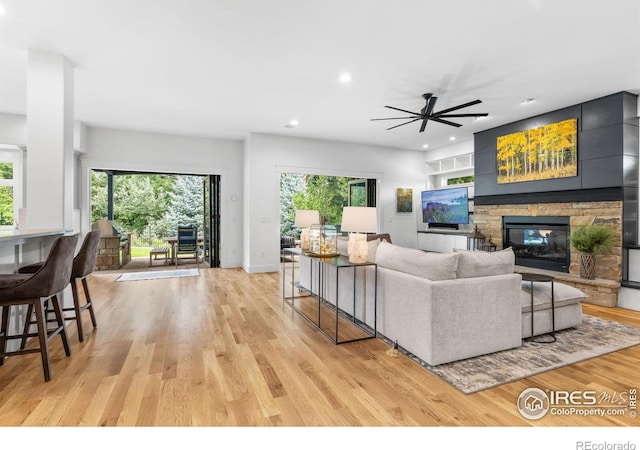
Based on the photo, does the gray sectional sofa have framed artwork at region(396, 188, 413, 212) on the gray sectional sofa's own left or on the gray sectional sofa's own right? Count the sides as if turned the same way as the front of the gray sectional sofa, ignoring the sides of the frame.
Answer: on the gray sectional sofa's own left

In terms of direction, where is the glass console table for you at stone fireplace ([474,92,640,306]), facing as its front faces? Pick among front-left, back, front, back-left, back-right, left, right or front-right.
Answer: front

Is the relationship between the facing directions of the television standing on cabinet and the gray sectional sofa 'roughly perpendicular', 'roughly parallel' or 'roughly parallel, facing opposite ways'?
roughly parallel, facing opposite ways

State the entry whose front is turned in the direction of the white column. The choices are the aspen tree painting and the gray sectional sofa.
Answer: the aspen tree painting

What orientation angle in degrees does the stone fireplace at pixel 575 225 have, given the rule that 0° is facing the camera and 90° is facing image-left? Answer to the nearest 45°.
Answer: approximately 45°

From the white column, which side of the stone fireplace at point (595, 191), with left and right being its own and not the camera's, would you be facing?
front

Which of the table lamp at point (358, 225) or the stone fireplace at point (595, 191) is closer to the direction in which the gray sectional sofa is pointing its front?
the stone fireplace

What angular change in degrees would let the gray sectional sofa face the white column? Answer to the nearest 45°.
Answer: approximately 135° to its left

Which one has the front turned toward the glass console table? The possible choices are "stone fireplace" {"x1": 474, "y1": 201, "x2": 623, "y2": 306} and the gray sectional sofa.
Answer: the stone fireplace

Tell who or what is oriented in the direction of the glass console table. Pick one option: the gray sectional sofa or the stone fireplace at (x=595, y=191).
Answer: the stone fireplace

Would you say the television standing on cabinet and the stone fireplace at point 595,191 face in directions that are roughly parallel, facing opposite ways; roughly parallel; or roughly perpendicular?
roughly parallel

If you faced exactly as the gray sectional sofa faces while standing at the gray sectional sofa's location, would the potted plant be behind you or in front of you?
in front

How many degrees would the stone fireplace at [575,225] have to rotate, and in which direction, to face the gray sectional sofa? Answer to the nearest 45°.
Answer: approximately 45° to its left

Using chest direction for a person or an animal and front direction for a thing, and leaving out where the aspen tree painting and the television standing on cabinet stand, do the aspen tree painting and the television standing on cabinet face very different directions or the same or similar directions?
same or similar directions

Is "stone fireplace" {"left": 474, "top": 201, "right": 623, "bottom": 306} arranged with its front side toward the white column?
yes

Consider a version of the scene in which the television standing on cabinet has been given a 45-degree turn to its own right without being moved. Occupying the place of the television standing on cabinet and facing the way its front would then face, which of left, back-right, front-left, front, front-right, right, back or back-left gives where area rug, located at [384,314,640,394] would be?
left

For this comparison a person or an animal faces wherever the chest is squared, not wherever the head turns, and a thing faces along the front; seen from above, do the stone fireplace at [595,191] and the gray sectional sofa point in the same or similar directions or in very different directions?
very different directions

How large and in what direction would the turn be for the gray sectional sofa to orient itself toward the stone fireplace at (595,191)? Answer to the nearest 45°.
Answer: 0° — it already faces it

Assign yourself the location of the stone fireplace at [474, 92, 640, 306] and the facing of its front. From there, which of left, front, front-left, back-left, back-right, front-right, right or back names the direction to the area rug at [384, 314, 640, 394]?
front-left

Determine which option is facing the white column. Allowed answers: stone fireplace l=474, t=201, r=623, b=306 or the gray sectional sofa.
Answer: the stone fireplace

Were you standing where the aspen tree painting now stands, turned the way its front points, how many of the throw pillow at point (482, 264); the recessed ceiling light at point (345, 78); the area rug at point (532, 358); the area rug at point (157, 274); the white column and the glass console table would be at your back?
0

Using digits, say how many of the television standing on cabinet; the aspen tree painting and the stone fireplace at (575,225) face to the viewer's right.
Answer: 0
